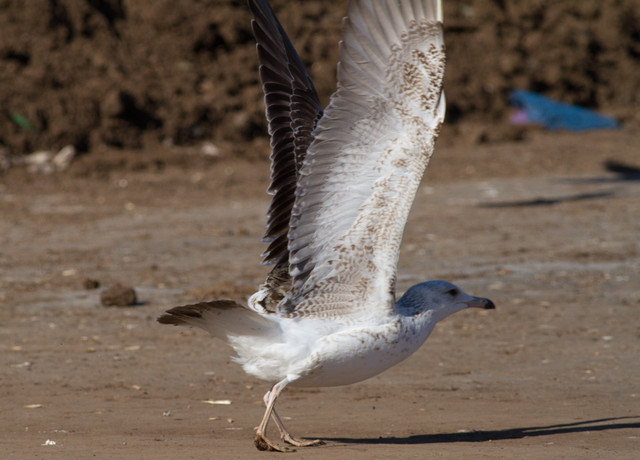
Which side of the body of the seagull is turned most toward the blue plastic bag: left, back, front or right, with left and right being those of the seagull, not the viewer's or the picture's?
left

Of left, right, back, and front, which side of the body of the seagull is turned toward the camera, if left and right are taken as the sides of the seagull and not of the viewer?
right
